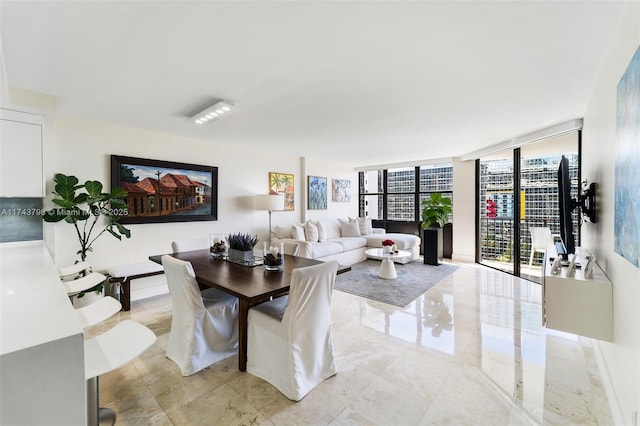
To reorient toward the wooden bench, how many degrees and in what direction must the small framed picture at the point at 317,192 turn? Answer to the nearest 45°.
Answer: approximately 90° to its right

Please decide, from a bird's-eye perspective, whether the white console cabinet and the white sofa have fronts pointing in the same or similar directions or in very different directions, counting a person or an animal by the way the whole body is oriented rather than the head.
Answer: very different directions

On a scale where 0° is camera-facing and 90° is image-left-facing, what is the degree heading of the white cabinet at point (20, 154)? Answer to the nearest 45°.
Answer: approximately 315°

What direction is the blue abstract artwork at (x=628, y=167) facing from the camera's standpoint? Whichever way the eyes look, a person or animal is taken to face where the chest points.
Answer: to the viewer's left

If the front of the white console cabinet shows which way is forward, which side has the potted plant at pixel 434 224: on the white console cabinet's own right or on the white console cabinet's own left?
on the white console cabinet's own right

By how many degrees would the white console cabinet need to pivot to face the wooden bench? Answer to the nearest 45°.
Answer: approximately 45° to its left

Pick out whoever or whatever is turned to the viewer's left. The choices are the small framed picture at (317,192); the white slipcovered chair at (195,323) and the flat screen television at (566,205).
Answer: the flat screen television

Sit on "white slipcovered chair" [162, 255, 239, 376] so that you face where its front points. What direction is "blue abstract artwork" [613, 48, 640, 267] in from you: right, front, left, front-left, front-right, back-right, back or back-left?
right

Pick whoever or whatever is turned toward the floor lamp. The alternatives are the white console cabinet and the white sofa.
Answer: the white console cabinet

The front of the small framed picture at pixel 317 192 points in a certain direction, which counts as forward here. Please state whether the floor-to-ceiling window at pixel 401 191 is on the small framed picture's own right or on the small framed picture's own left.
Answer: on the small framed picture's own left

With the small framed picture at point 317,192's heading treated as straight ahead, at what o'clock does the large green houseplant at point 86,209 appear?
The large green houseplant is roughly at 3 o'clock from the small framed picture.

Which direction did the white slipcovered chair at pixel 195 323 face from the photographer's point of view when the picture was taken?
facing away from the viewer and to the right of the viewer

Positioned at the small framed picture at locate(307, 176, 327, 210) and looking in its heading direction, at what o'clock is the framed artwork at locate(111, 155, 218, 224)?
The framed artwork is roughly at 3 o'clock from the small framed picture.

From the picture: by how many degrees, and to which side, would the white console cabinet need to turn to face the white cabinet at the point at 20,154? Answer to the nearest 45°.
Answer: approximately 45° to its left

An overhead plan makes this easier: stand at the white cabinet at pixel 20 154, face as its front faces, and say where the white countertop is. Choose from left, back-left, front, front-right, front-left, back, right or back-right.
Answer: front-right
